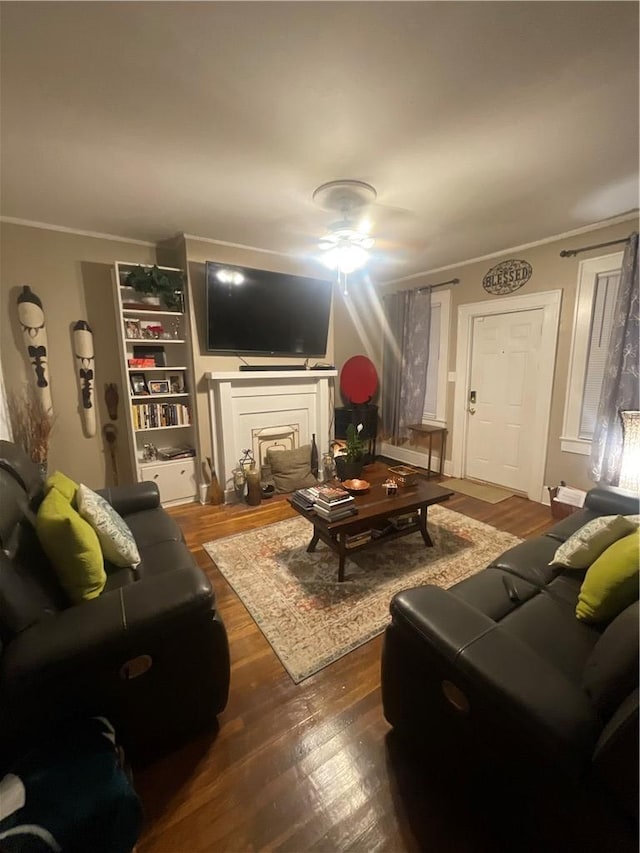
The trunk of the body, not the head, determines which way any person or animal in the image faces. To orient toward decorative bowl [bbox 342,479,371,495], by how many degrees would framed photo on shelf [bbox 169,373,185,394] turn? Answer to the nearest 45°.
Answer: approximately 45° to its left

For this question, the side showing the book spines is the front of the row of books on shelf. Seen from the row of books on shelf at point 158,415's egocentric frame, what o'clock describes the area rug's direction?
The area rug is roughly at 11 o'clock from the row of books on shelf.

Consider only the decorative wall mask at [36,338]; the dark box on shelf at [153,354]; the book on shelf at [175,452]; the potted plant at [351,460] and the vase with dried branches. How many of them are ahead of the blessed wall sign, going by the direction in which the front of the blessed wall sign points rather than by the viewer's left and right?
5

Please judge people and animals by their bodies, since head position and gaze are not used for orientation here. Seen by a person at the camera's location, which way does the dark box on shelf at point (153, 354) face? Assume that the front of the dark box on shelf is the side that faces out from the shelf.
facing the viewer

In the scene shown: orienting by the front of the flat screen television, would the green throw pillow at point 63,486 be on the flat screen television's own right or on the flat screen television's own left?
on the flat screen television's own right

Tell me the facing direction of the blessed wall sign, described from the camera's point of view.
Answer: facing the viewer and to the left of the viewer

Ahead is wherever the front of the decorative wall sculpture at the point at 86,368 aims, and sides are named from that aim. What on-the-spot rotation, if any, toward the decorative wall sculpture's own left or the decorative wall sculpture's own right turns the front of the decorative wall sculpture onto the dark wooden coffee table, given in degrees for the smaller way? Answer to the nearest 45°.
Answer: approximately 45° to the decorative wall sculpture's own left

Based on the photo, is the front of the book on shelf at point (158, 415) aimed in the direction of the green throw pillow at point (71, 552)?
yes

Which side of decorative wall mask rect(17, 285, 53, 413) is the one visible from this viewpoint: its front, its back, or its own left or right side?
front

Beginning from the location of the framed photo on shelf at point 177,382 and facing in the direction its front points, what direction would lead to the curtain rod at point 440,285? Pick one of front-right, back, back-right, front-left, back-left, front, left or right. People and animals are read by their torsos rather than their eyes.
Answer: left

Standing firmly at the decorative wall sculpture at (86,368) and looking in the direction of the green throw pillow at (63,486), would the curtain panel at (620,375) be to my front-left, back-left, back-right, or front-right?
front-left

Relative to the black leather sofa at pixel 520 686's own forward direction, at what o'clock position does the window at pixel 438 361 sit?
The window is roughly at 1 o'clock from the black leather sofa.
